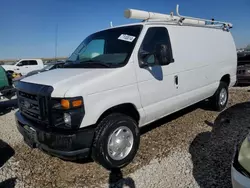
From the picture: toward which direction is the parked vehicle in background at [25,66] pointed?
to the viewer's left

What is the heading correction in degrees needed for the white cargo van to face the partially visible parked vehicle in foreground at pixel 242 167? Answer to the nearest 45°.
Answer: approximately 90° to its left

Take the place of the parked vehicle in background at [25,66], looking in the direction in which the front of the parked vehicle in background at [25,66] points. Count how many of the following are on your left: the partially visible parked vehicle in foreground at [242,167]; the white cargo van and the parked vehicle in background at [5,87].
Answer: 3

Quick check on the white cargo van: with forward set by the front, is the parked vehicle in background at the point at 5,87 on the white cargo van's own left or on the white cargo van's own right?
on the white cargo van's own right

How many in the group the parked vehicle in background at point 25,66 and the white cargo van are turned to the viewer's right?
0

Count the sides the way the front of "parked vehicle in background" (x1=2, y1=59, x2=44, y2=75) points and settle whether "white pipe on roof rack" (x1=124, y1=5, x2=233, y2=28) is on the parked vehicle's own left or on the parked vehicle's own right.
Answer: on the parked vehicle's own left

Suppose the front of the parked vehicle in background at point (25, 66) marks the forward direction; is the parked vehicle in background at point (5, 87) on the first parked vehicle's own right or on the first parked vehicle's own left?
on the first parked vehicle's own left

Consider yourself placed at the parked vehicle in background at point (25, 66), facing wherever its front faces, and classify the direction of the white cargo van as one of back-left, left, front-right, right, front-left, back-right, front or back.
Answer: left

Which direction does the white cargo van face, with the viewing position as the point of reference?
facing the viewer and to the left of the viewer

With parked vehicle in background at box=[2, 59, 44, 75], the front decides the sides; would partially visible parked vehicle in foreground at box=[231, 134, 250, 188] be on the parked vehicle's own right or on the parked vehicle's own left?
on the parked vehicle's own left
